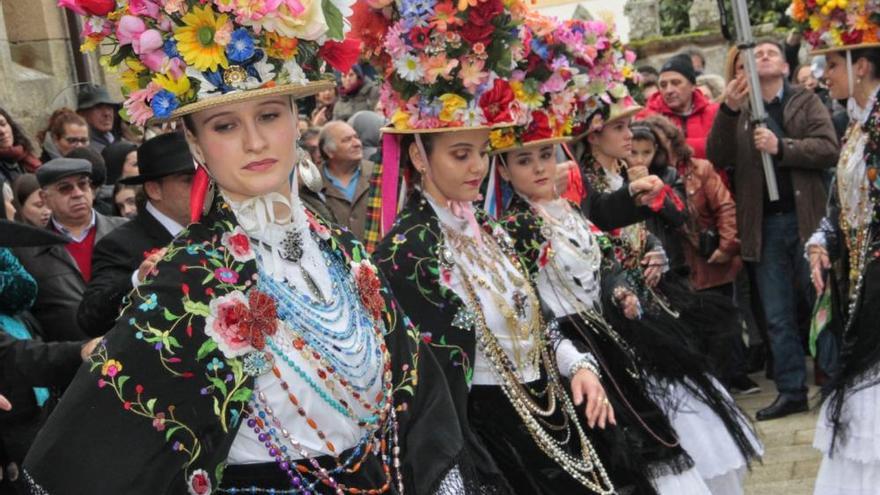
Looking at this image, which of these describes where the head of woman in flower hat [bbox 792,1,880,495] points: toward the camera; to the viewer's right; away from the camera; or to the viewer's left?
to the viewer's left

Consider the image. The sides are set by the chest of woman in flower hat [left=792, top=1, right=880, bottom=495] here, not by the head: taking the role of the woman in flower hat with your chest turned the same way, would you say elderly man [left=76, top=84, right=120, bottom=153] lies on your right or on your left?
on your right

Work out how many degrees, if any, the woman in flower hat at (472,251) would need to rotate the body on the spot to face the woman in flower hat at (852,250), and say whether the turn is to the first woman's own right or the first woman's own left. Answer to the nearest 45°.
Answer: approximately 90° to the first woman's own left

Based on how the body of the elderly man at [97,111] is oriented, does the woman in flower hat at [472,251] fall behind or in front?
in front

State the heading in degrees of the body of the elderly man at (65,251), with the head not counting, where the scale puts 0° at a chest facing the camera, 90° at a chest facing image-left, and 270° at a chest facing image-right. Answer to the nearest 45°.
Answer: approximately 315°

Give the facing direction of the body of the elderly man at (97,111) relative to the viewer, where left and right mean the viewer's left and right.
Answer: facing the viewer and to the right of the viewer

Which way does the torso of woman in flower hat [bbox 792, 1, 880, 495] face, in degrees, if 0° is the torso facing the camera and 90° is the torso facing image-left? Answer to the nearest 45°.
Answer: approximately 45°

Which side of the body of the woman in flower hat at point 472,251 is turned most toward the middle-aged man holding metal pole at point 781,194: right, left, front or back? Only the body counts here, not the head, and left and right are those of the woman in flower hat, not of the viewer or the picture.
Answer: left

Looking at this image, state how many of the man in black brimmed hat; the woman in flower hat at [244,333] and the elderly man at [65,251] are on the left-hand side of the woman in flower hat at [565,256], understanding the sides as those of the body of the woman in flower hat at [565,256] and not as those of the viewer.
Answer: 0

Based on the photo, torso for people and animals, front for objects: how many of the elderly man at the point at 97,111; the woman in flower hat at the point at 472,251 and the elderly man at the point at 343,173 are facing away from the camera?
0

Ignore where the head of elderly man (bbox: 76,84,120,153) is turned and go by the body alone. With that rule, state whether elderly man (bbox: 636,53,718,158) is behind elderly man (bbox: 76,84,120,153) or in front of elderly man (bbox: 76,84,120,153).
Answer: in front
